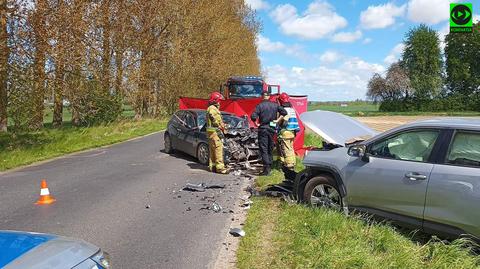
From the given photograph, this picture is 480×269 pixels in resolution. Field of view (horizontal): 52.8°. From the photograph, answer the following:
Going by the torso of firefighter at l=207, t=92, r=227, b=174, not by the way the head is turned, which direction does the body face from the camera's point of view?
to the viewer's right

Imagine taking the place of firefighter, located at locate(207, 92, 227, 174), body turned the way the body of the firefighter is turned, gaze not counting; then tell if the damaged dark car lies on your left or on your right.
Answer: on your left

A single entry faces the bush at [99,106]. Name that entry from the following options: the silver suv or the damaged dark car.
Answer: the silver suv

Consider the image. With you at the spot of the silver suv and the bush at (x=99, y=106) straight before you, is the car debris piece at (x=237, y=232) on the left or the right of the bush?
left

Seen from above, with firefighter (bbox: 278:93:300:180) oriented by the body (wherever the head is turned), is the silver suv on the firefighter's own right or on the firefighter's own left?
on the firefighter's own left

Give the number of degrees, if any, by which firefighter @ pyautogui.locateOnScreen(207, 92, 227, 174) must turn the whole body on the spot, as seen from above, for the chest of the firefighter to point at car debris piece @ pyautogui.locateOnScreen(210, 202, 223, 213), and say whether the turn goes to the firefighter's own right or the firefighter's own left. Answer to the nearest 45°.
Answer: approximately 90° to the firefighter's own right

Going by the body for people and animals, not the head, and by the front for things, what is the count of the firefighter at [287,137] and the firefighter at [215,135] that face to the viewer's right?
1

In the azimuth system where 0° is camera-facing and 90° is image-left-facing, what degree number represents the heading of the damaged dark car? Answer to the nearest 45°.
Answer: approximately 315°

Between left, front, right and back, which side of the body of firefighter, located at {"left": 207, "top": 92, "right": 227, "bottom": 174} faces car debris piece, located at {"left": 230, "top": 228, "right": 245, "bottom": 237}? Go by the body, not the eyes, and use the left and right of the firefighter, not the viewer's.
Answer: right

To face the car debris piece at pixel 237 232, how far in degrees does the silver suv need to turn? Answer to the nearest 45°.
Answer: approximately 45° to its left

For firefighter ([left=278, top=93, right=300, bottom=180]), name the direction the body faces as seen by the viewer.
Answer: to the viewer's left

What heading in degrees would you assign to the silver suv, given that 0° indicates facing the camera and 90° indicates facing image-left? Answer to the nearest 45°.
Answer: approximately 135°

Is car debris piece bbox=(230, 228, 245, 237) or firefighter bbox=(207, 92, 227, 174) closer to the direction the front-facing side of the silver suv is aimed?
the firefighter
